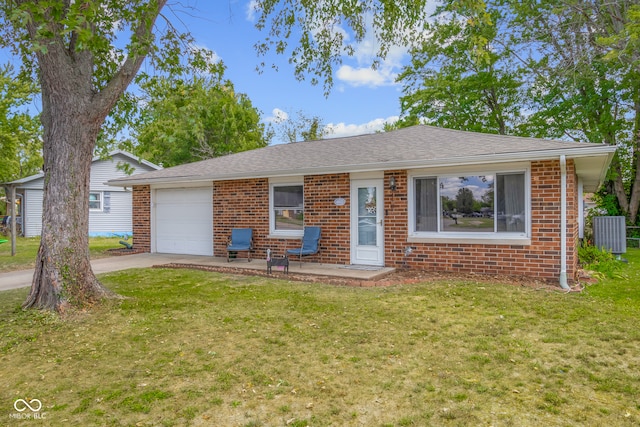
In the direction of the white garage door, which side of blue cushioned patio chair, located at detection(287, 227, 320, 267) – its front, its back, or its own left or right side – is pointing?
right

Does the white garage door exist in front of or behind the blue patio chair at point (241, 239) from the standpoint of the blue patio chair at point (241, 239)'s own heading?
behind

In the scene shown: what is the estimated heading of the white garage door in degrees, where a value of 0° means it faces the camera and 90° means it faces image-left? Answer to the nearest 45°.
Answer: approximately 45°

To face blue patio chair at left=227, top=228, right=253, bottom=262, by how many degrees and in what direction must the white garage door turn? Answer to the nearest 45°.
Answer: approximately 90° to its left

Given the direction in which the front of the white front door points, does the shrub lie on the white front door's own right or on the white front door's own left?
on the white front door's own left

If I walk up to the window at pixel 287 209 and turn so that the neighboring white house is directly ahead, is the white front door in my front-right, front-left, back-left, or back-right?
back-right

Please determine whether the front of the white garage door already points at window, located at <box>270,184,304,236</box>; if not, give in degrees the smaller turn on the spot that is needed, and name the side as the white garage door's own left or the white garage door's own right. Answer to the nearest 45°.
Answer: approximately 90° to the white garage door's own left

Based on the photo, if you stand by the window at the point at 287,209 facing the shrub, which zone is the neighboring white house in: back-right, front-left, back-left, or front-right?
back-left

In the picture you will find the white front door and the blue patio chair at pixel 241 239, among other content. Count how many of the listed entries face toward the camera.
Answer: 2

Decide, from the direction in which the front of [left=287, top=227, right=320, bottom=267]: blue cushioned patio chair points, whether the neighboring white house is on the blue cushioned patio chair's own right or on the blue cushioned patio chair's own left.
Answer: on the blue cushioned patio chair's own right

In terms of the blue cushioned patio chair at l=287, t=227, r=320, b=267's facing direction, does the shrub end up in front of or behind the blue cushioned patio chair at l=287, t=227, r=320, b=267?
behind

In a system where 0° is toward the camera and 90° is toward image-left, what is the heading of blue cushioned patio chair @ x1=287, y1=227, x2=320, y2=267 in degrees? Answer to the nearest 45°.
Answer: approximately 45°
